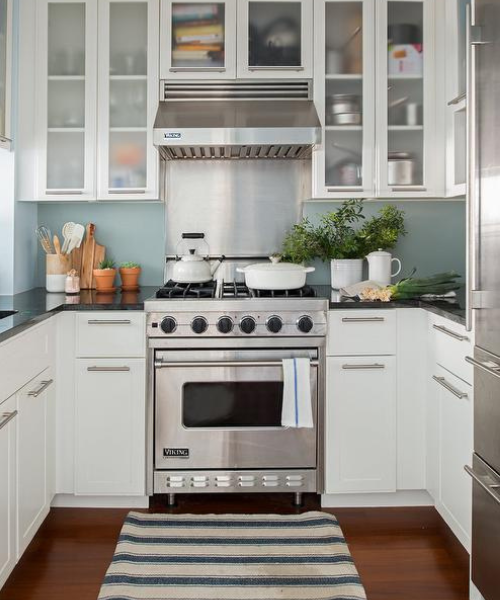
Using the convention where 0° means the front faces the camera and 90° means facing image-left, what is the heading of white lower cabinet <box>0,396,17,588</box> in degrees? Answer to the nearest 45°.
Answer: approximately 270°

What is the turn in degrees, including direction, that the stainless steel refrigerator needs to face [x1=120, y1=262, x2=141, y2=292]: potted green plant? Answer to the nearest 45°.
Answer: approximately 45° to its right

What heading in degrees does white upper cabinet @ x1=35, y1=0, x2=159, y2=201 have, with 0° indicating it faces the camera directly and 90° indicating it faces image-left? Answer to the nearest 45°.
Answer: approximately 0°

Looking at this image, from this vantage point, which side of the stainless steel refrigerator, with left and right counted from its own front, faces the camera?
left

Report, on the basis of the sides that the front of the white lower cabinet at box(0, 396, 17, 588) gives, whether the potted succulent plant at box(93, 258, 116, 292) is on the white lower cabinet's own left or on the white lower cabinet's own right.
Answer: on the white lower cabinet's own left

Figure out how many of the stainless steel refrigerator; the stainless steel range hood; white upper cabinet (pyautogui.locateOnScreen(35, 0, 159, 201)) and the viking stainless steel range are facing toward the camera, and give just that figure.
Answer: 3

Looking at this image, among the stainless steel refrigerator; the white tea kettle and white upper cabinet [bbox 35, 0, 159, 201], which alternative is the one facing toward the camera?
the white upper cabinet

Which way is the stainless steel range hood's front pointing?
toward the camera
